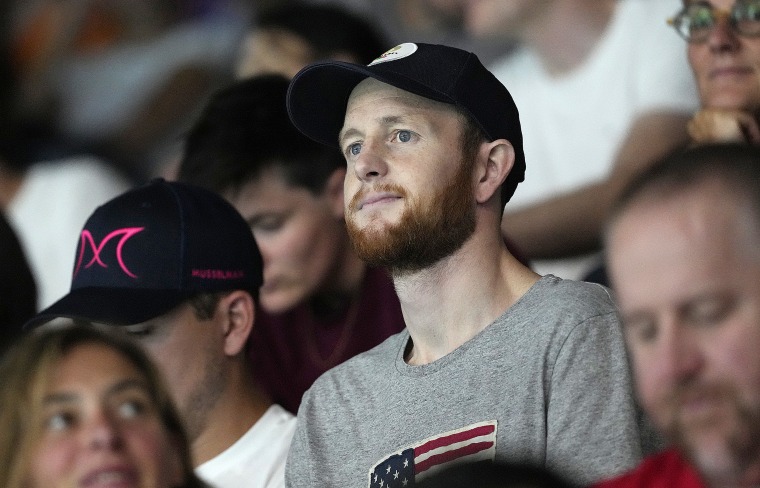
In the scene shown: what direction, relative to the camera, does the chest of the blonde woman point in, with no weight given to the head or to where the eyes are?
toward the camera

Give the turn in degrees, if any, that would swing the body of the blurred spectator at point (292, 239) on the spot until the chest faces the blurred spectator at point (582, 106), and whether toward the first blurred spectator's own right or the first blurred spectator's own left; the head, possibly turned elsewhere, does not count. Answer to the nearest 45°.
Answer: approximately 135° to the first blurred spectator's own left

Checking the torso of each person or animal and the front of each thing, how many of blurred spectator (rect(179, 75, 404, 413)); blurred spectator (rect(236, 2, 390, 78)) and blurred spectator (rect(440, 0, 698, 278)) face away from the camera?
0

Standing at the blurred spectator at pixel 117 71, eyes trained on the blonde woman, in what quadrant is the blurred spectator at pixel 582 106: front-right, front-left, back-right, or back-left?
front-left

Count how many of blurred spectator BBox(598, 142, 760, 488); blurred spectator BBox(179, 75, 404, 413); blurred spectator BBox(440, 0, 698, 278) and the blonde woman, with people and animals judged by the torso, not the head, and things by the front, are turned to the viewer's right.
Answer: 0

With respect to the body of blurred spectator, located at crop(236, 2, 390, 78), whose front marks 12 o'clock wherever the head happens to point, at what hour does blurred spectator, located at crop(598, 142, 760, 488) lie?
blurred spectator, located at crop(598, 142, 760, 488) is roughly at 10 o'clock from blurred spectator, located at crop(236, 2, 390, 78).

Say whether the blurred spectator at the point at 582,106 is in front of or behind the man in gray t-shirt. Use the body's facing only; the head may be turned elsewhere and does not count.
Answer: behind

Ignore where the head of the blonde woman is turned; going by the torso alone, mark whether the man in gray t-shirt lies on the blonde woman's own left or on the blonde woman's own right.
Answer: on the blonde woman's own left

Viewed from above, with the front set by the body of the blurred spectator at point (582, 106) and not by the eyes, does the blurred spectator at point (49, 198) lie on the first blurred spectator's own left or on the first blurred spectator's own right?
on the first blurred spectator's own right

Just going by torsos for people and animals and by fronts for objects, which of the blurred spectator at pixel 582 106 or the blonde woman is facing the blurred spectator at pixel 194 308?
the blurred spectator at pixel 582 106

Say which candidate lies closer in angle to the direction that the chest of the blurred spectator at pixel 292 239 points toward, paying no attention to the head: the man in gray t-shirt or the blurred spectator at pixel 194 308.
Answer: the blurred spectator

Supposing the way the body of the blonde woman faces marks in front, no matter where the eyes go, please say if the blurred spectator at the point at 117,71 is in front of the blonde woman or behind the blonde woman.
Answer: behind

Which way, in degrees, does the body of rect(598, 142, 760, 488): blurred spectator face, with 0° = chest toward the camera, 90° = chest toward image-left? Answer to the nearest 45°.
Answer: approximately 45°

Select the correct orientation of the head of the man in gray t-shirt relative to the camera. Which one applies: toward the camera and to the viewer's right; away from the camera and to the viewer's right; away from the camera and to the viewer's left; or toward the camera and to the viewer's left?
toward the camera and to the viewer's left

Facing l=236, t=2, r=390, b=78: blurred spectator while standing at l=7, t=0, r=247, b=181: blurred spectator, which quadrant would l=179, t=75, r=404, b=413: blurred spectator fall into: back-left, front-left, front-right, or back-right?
front-right

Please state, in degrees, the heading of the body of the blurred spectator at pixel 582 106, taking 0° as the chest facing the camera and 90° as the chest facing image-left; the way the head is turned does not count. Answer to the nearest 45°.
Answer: approximately 45°

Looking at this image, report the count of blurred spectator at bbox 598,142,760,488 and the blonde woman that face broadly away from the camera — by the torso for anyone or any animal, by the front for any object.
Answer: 0
